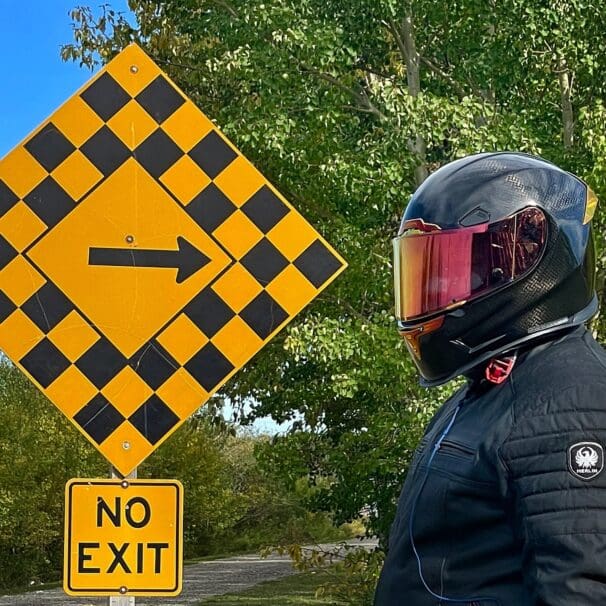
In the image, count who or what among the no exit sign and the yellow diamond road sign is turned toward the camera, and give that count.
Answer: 2

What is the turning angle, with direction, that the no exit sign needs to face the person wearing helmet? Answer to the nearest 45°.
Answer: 0° — it already faces them

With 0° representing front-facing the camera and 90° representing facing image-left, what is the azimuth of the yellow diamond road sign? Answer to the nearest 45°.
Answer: approximately 0°

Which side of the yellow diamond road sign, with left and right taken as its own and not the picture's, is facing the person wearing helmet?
front
